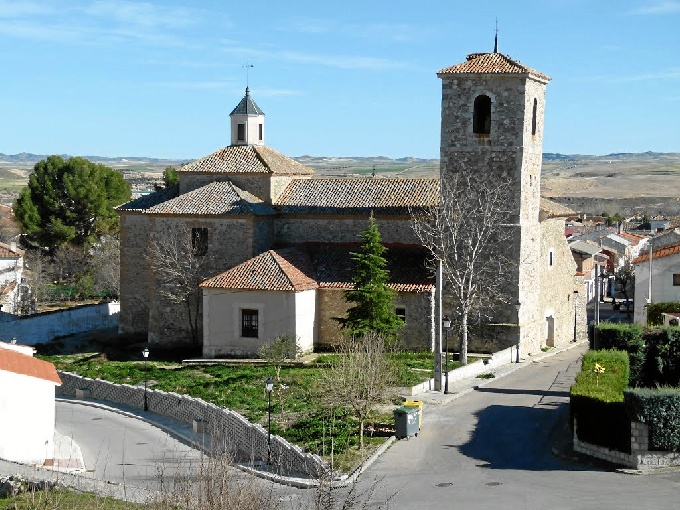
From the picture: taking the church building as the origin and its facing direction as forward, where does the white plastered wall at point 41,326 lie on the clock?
The white plastered wall is roughly at 7 o'clock from the church building.

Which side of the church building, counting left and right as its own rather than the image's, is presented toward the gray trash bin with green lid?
right

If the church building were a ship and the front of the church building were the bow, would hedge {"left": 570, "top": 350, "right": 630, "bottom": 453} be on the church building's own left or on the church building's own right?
on the church building's own right

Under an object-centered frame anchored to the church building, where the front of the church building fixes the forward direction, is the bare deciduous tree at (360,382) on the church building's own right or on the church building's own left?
on the church building's own right

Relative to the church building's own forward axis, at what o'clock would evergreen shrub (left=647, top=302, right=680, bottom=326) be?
The evergreen shrub is roughly at 1 o'clock from the church building.

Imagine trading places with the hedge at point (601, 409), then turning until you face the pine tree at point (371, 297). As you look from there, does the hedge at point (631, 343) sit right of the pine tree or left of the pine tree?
right

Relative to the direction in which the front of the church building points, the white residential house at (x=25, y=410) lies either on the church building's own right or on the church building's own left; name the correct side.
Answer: on the church building's own right

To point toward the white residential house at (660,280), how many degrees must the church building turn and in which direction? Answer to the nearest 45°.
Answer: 0° — it already faces it

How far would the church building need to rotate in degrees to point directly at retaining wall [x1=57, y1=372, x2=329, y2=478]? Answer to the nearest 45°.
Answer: approximately 90° to its right

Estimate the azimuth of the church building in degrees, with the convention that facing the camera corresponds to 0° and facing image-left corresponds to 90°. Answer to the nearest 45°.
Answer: approximately 270°

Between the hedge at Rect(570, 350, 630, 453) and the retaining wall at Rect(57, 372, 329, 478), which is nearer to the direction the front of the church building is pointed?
the hedge

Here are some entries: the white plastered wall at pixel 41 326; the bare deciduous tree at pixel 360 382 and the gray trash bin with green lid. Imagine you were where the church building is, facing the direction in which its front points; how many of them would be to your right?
2
